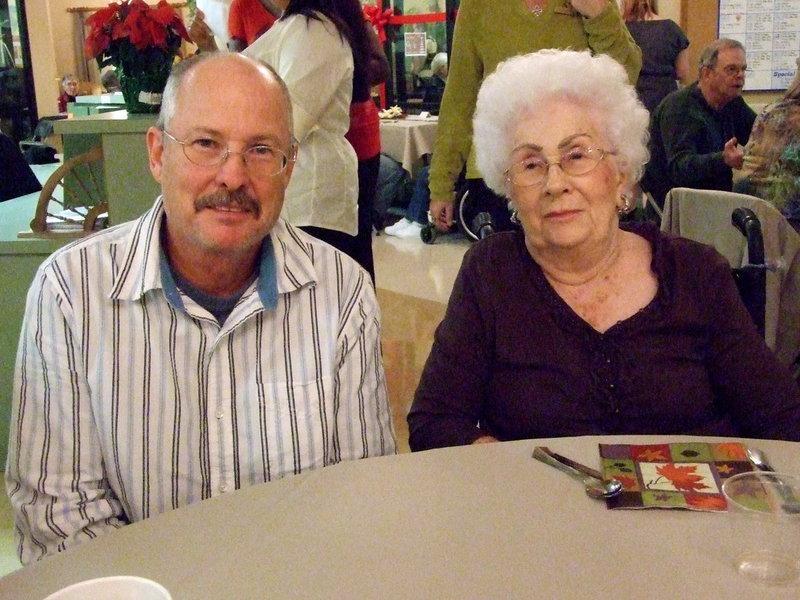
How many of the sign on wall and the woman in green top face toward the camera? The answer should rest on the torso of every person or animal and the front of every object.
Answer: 2

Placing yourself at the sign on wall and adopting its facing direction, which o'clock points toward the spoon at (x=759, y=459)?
The spoon is roughly at 12 o'clock from the sign on wall.

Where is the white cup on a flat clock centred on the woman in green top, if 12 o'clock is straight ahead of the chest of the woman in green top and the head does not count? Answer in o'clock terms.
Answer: The white cup is roughly at 12 o'clock from the woman in green top.

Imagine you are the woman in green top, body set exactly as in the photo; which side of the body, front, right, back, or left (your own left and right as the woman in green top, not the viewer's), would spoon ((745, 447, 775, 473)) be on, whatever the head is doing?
front

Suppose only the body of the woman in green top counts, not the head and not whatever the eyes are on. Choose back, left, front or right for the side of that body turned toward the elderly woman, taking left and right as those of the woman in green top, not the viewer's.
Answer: front

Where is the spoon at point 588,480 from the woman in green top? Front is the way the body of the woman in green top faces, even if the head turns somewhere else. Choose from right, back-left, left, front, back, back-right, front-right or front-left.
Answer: front

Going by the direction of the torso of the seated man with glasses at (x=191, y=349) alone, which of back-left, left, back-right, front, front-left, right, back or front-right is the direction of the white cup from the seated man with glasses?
front

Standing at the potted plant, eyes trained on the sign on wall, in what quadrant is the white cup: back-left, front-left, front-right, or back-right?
back-right

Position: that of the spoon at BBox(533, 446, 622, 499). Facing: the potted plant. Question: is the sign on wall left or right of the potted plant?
right

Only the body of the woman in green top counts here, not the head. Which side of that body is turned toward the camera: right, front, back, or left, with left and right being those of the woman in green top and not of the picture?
front

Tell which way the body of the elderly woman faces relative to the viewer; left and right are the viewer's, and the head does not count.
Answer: facing the viewer

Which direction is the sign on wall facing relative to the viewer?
toward the camera

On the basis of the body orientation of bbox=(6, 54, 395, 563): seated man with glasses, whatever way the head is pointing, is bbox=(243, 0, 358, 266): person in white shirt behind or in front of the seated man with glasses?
behind

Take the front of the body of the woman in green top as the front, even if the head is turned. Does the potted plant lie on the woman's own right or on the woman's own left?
on the woman's own right

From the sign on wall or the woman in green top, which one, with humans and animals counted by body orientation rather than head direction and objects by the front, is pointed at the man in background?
the sign on wall

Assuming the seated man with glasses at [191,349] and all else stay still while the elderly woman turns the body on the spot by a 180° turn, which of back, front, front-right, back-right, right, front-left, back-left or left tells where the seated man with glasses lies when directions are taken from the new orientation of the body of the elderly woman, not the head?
back-left
